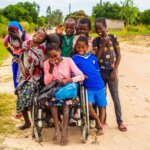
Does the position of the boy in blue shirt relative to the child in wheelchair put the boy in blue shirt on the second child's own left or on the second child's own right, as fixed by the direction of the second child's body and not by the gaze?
on the second child's own left

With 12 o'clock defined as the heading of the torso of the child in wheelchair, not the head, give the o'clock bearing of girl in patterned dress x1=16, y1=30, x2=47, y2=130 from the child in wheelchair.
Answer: The girl in patterned dress is roughly at 4 o'clock from the child in wheelchair.

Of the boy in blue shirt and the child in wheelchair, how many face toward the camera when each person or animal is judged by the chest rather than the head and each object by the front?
2

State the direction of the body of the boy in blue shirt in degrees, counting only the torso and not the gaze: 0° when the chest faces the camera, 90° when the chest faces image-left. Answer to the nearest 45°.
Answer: approximately 0°

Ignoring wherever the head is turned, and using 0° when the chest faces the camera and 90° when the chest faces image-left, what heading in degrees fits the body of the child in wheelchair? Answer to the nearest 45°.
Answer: approximately 0°

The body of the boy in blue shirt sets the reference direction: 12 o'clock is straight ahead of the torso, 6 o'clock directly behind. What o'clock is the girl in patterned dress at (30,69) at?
The girl in patterned dress is roughly at 3 o'clock from the boy in blue shirt.

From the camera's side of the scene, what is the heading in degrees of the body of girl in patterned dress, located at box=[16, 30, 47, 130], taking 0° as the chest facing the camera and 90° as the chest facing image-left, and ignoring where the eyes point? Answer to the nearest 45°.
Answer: approximately 45°

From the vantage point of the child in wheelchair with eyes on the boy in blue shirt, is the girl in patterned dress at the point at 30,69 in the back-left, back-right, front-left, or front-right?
back-left

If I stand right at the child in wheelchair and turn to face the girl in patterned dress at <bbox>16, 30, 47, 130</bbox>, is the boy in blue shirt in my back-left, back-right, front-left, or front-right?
back-right
